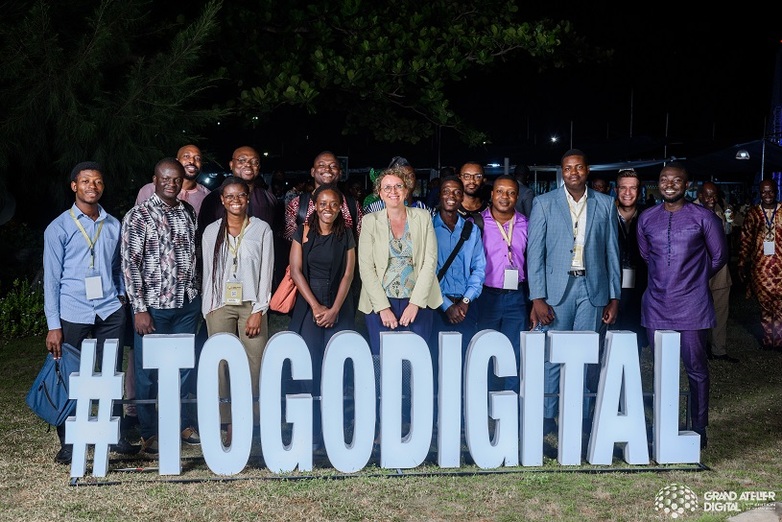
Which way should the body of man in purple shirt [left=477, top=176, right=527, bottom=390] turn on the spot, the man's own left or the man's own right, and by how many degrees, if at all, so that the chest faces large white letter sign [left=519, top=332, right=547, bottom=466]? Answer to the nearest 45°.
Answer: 0° — they already face it

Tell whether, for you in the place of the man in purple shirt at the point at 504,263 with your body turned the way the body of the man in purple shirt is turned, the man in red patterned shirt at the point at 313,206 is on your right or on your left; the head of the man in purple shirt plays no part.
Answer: on your right

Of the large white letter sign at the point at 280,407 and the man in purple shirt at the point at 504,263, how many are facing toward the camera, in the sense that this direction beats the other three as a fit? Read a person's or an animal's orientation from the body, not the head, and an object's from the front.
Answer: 2

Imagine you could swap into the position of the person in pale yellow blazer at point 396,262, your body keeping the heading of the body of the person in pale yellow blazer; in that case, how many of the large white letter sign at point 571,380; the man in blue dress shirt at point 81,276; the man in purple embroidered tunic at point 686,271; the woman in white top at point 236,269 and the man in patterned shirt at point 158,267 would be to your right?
3

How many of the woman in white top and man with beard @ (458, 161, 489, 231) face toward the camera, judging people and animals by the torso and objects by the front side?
2

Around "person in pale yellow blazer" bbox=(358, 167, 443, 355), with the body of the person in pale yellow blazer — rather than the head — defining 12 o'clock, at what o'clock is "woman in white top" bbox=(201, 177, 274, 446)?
The woman in white top is roughly at 3 o'clock from the person in pale yellow blazer.

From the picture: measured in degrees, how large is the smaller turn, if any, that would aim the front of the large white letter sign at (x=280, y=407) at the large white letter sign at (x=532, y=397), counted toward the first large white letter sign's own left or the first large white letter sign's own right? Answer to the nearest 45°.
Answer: approximately 90° to the first large white letter sign's own left

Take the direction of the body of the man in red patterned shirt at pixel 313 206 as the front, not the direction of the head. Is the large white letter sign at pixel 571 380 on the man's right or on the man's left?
on the man's left

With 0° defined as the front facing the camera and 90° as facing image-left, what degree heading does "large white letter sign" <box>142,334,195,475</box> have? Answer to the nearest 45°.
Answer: approximately 0°
